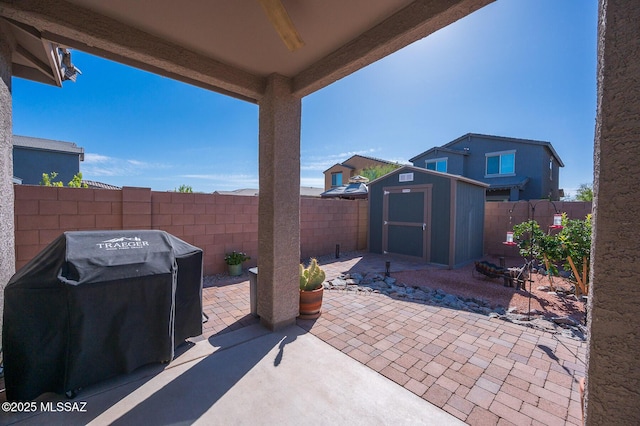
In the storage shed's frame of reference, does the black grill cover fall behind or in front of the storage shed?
in front

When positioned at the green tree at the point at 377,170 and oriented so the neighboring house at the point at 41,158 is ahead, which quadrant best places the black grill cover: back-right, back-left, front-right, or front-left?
front-left

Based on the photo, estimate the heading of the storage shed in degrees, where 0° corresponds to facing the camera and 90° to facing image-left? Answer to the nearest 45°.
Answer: approximately 45°

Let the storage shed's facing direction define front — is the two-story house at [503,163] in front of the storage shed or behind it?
behind

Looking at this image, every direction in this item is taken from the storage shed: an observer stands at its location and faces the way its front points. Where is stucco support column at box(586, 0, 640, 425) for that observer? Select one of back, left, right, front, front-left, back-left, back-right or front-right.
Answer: front-left

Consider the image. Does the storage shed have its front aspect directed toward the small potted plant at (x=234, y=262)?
yes

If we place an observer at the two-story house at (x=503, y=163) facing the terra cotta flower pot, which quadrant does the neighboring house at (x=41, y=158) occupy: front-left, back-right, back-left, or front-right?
front-right

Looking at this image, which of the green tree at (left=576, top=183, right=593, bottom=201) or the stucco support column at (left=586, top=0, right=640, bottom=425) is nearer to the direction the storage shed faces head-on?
the stucco support column

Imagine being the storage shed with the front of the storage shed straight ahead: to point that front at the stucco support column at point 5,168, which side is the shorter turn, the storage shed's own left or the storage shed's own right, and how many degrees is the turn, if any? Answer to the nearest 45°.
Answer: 0° — it already faces it

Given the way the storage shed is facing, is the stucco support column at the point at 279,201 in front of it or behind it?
in front

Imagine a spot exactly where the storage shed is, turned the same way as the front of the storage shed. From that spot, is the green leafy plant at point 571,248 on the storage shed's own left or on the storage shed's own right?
on the storage shed's own left

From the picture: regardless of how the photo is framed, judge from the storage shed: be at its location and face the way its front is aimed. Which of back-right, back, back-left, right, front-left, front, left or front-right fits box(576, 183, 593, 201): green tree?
back

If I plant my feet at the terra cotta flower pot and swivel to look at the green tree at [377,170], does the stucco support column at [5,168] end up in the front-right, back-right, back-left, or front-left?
back-left

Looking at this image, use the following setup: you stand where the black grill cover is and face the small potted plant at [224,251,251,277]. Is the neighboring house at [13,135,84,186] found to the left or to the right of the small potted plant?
left

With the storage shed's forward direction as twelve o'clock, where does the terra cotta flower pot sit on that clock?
The terra cotta flower pot is roughly at 11 o'clock from the storage shed.

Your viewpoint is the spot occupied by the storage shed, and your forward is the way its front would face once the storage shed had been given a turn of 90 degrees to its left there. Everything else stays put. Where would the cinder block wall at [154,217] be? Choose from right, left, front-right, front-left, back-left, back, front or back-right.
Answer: right
